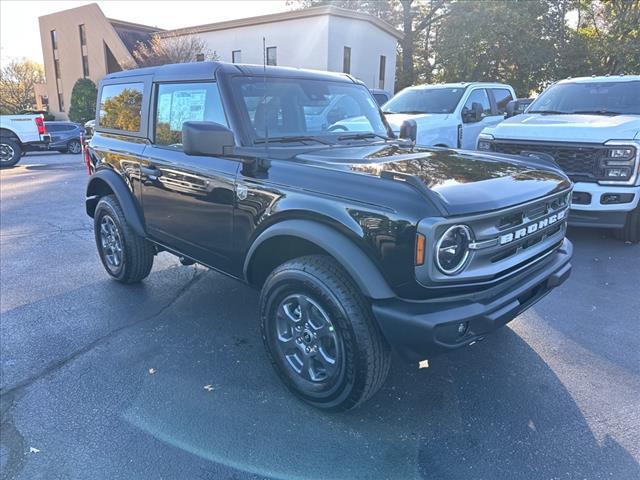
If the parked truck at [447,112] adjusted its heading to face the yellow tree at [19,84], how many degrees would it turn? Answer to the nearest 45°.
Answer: approximately 90° to its right

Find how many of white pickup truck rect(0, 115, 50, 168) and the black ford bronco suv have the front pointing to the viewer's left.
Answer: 1

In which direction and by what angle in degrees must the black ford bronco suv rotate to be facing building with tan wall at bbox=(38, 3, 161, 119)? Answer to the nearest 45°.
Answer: approximately 180°

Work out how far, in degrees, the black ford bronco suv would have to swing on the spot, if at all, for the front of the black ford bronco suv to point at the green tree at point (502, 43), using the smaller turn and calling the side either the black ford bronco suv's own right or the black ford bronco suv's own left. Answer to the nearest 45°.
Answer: approximately 135° to the black ford bronco suv's own left

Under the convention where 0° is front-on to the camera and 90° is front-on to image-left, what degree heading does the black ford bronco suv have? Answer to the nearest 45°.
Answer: approximately 315°

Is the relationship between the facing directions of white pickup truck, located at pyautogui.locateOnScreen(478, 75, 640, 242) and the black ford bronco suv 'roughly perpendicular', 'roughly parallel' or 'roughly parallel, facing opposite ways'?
roughly perpendicular

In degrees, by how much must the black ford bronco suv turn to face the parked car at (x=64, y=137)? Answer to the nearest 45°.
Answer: approximately 180°

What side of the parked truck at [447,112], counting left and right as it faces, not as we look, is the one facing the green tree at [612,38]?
back

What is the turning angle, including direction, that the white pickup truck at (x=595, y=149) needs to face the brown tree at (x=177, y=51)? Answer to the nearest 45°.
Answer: approximately 90° to its right

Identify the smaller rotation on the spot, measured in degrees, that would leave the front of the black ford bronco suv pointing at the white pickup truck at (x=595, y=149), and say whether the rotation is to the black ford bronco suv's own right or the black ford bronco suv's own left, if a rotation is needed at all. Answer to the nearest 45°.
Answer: approximately 90° to the black ford bronco suv's own left

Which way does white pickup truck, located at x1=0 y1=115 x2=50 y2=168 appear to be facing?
to the viewer's left
